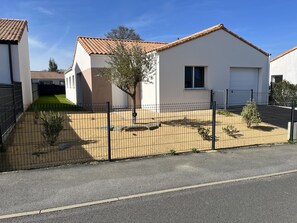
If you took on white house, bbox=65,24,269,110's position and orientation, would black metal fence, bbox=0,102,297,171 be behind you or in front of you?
in front

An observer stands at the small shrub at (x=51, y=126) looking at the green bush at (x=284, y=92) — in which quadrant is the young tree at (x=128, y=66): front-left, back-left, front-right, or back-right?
front-left

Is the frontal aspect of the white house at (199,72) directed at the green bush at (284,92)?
no

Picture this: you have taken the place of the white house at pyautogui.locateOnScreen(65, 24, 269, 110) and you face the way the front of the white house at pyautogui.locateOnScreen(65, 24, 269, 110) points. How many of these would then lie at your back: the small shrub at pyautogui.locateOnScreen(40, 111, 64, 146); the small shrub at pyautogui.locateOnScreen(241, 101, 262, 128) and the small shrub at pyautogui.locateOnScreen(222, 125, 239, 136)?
0

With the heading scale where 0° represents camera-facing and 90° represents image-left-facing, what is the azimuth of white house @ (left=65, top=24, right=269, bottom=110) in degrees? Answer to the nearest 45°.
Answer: approximately 0°

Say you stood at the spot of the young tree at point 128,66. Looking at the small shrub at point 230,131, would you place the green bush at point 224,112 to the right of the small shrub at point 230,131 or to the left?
left

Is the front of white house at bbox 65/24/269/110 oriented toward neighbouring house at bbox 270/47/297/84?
no

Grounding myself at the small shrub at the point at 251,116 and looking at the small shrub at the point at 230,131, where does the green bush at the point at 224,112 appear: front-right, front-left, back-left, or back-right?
back-right

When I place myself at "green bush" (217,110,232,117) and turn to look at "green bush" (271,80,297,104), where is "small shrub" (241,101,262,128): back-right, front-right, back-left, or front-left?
back-right
